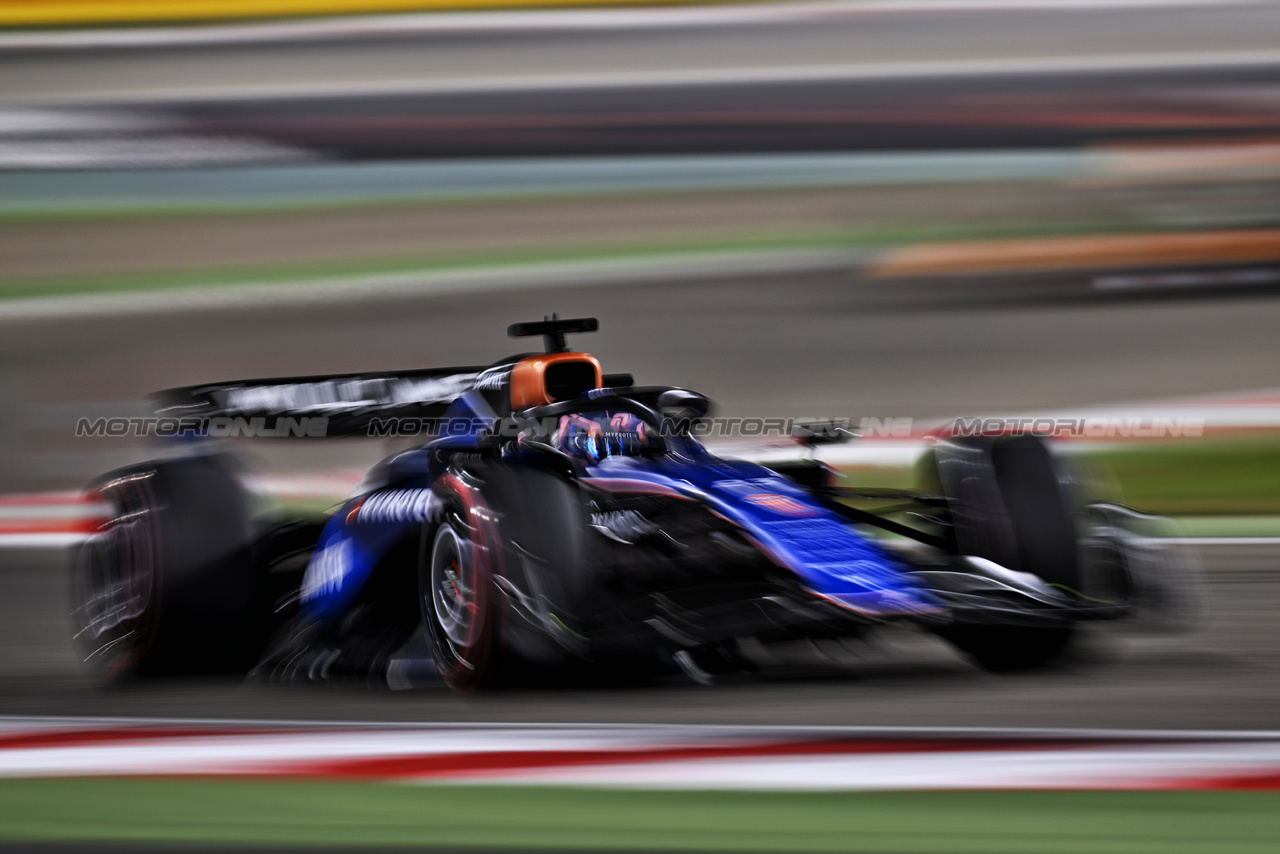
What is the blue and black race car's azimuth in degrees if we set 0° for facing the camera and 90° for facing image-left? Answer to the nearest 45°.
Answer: approximately 315°
